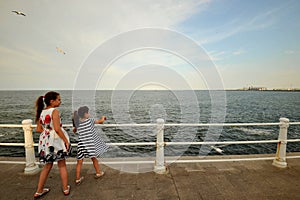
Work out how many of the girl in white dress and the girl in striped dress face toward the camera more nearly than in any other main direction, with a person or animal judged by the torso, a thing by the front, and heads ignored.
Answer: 0

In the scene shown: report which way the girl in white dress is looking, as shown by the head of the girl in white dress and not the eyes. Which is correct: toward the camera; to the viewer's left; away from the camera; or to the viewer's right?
to the viewer's right

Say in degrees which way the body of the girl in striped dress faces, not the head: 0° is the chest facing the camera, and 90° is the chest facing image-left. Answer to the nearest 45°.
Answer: approximately 225°

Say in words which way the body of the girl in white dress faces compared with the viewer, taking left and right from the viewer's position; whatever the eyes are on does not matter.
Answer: facing away from the viewer and to the right of the viewer

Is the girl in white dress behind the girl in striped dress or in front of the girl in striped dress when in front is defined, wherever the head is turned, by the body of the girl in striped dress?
behind

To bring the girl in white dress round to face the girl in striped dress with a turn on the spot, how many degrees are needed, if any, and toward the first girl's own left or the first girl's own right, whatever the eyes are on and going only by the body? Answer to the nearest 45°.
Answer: approximately 45° to the first girl's own right
